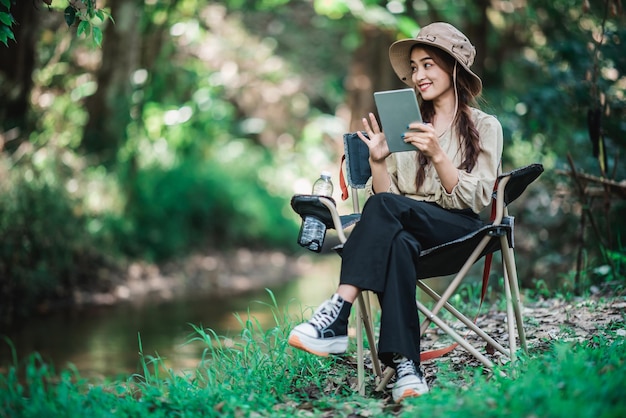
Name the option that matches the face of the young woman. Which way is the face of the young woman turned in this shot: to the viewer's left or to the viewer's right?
to the viewer's left

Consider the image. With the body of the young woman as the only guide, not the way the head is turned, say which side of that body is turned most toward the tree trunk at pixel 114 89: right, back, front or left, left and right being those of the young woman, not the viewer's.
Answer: right

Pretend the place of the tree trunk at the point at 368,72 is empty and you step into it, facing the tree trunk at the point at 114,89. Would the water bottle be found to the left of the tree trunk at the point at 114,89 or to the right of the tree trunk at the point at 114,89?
left

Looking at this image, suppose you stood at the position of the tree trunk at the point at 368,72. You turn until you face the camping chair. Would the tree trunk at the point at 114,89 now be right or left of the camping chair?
right

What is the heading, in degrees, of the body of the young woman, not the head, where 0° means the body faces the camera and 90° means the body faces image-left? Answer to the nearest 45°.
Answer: approximately 45°

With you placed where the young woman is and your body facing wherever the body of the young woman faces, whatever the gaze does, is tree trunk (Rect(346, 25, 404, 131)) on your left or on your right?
on your right
